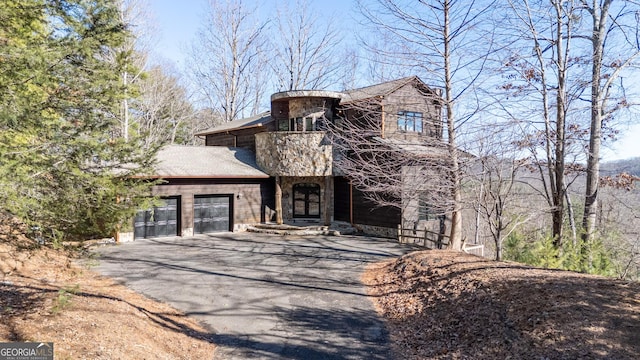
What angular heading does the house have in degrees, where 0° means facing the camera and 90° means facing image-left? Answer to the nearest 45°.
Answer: approximately 0°

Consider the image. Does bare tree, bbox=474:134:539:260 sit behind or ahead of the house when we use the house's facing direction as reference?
ahead

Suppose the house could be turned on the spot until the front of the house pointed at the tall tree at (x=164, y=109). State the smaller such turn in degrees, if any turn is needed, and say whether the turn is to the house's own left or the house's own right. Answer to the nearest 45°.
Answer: approximately 135° to the house's own right
